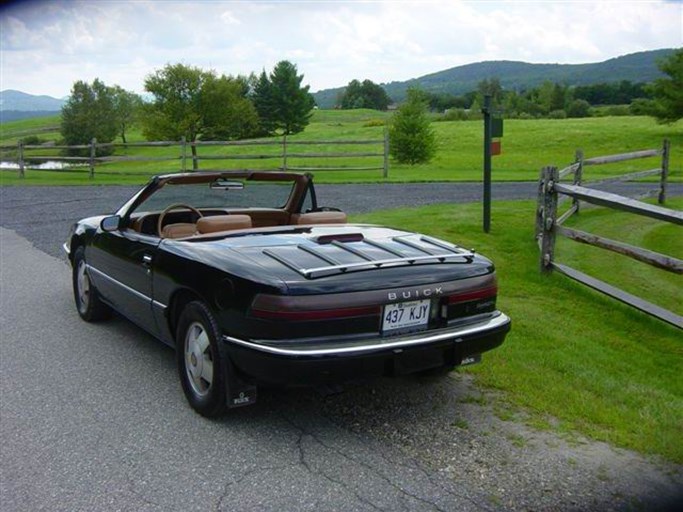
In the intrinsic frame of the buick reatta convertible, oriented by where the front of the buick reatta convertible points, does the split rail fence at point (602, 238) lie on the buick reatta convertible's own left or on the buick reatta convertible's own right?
on the buick reatta convertible's own right

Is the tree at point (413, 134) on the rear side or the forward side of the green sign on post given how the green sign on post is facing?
on the rear side

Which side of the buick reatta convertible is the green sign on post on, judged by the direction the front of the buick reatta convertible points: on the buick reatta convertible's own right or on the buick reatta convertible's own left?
on the buick reatta convertible's own right

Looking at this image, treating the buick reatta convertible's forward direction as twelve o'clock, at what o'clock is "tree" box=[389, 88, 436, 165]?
The tree is roughly at 2 o'clock from the buick reatta convertible.

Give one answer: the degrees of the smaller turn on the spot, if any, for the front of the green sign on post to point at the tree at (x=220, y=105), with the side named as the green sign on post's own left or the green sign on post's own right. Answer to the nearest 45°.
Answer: approximately 135° to the green sign on post's own right

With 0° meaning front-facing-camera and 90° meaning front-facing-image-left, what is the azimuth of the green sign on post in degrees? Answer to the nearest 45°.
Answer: approximately 0°

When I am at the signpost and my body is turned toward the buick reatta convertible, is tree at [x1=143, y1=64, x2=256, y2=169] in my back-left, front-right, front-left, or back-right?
back-right

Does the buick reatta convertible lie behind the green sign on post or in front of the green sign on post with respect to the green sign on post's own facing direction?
in front

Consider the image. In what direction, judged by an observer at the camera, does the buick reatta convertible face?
facing away from the viewer and to the left of the viewer

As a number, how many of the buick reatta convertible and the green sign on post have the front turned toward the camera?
1

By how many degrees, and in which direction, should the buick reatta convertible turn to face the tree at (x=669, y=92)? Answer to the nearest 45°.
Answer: approximately 90° to its right

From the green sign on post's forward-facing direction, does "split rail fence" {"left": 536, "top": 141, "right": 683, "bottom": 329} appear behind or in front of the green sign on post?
in front
